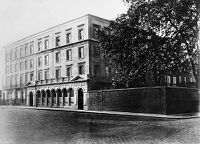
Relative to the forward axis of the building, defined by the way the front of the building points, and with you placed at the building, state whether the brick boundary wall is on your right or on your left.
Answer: on your left

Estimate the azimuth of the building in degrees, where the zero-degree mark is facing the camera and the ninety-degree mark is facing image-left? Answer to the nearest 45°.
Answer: approximately 45°
